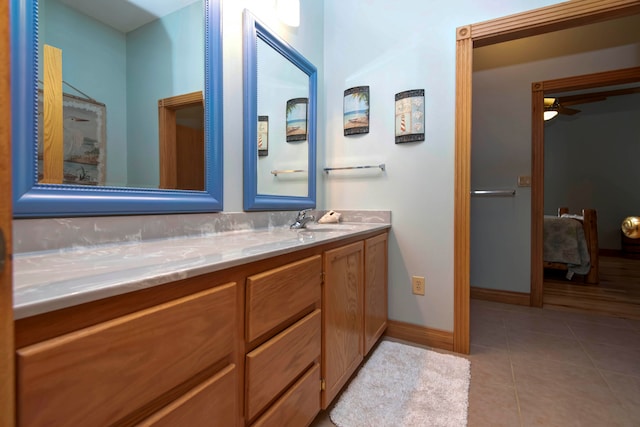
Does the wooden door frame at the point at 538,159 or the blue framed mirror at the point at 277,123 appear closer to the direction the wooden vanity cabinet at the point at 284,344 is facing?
the wooden door frame

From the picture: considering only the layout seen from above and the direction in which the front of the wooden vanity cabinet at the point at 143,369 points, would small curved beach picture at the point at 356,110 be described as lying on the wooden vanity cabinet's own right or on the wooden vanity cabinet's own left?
on the wooden vanity cabinet's own left

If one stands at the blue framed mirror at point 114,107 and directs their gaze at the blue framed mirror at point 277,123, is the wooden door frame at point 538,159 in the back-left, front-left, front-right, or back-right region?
front-right

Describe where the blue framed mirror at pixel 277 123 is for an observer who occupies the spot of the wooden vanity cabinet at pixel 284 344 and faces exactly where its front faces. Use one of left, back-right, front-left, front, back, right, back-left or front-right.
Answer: back-left

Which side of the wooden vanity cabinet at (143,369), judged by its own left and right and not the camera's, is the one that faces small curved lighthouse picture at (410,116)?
left

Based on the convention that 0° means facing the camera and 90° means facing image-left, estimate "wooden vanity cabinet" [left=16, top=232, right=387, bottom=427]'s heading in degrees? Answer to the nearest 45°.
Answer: approximately 315°

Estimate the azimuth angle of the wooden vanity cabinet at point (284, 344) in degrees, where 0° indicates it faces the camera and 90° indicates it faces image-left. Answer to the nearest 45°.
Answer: approximately 315°

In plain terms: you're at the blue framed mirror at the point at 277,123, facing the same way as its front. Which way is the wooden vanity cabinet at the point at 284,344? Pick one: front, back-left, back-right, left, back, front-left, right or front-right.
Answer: front-right

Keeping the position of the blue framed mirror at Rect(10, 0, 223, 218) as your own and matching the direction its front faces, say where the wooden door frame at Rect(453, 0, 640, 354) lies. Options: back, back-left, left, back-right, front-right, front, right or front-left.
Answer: front-left

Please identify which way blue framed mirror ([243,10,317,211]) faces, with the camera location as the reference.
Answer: facing the viewer and to the right of the viewer

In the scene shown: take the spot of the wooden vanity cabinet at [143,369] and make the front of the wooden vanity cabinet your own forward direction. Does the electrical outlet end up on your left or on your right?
on your left

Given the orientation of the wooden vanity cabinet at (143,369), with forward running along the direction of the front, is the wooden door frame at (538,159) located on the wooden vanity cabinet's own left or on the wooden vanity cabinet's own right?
on the wooden vanity cabinet's own left
